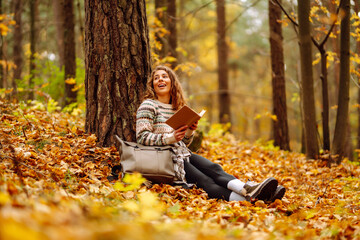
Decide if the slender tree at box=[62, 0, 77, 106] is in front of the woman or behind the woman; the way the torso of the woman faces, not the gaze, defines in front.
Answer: behind

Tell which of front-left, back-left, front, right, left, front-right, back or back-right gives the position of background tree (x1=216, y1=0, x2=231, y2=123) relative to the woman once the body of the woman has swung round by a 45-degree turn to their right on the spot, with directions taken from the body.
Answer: back

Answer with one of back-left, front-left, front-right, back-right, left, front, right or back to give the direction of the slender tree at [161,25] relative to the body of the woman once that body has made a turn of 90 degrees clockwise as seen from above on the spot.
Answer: back-right

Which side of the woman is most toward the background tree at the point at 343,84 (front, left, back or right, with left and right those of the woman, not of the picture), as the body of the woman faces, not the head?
left

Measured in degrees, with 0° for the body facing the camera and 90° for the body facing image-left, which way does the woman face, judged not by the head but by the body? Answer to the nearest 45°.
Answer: approximately 315°

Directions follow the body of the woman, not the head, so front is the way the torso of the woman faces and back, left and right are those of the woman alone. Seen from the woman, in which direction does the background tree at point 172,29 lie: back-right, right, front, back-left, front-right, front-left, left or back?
back-left

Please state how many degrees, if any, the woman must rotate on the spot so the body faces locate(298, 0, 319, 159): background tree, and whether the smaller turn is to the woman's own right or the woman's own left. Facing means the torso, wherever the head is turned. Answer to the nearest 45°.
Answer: approximately 90° to the woman's own left
